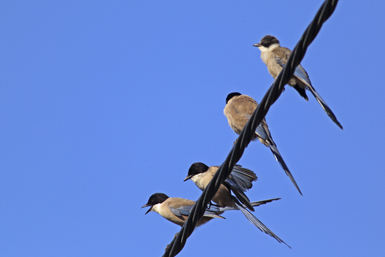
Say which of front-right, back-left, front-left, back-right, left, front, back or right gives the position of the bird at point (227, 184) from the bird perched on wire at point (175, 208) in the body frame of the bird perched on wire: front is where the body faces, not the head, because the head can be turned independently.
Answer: back-left

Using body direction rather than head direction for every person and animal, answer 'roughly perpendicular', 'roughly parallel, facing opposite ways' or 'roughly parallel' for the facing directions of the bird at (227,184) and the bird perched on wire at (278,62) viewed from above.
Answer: roughly parallel

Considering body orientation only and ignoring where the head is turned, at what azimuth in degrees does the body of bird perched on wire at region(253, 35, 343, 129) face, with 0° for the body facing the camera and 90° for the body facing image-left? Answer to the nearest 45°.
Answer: approximately 90°

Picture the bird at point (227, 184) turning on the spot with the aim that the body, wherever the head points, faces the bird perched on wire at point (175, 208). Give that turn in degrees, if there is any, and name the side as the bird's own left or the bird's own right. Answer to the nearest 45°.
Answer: approximately 45° to the bird's own right

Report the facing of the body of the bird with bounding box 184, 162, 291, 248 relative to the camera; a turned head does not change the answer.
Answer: to the viewer's left

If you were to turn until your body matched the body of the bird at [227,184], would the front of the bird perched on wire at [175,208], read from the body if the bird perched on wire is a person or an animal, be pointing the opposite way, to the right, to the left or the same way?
the same way

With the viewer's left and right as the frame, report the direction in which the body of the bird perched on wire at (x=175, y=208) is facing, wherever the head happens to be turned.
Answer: facing to the left of the viewer

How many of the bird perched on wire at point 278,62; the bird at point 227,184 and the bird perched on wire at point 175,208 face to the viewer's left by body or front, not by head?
3

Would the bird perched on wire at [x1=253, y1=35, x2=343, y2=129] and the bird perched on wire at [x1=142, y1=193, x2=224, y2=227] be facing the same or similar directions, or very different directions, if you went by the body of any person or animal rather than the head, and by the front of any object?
same or similar directions

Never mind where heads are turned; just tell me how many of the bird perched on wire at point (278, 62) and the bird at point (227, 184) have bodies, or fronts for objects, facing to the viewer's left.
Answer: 2

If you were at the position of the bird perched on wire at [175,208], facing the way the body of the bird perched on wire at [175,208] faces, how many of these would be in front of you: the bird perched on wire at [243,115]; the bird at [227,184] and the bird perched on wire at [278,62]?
0
